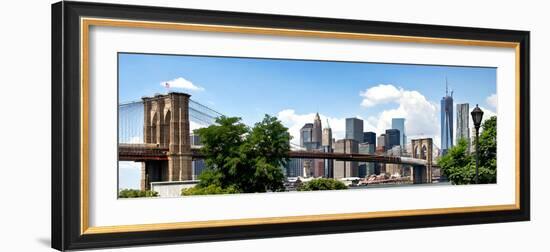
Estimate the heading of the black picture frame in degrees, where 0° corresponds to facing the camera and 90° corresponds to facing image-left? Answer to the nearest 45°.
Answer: approximately 315°
